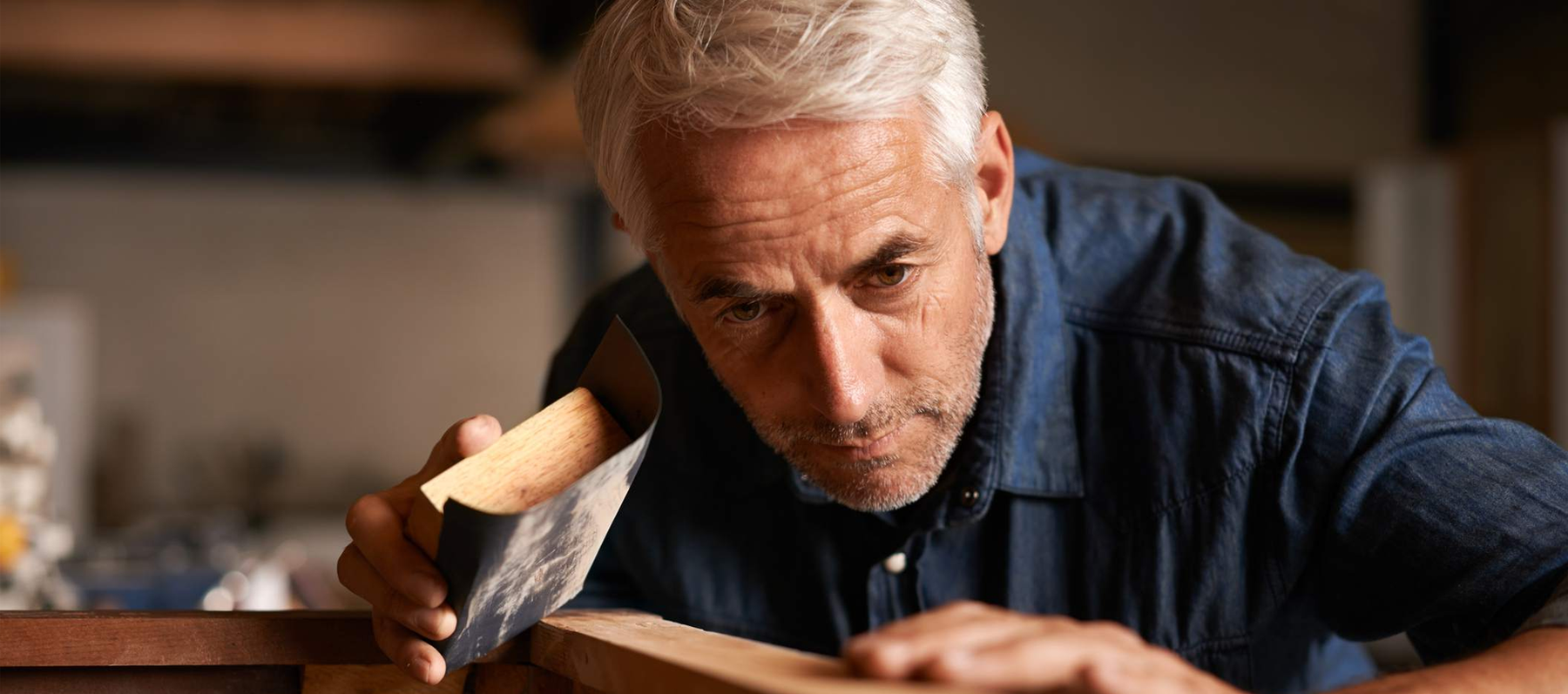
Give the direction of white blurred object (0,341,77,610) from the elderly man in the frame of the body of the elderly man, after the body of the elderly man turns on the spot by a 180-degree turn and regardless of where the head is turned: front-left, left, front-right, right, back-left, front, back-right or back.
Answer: front-left

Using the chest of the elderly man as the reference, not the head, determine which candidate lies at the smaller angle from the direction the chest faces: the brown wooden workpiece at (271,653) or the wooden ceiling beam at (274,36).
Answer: the brown wooden workpiece

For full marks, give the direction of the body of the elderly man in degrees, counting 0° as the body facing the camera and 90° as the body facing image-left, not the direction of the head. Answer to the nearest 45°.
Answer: approximately 0°

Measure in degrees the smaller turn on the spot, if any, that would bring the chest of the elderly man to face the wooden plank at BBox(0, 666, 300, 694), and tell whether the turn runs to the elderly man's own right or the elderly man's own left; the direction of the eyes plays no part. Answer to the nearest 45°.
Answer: approximately 45° to the elderly man's own right

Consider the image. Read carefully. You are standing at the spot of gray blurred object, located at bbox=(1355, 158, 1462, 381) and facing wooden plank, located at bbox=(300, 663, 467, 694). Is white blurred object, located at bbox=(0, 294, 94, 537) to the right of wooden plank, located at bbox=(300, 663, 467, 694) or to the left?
right

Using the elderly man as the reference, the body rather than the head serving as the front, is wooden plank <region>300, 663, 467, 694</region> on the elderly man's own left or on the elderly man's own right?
on the elderly man's own right

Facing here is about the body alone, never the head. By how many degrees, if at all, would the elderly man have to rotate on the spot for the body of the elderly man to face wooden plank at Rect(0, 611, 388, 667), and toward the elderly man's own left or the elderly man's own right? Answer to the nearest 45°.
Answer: approximately 45° to the elderly man's own right

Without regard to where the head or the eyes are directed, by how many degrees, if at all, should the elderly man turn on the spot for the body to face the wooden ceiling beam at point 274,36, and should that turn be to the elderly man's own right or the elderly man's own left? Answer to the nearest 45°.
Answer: approximately 135° to the elderly man's own right
